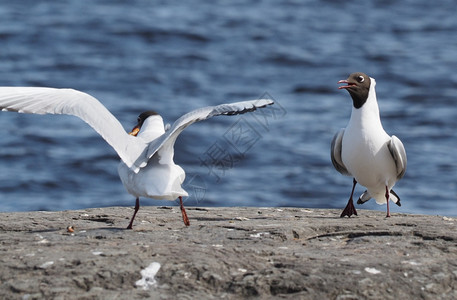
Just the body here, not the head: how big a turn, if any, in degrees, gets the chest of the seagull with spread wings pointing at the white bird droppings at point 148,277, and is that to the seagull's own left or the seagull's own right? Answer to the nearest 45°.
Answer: approximately 135° to the seagull's own left

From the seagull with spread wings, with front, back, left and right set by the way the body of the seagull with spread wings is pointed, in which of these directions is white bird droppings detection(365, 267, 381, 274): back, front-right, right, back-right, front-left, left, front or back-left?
back

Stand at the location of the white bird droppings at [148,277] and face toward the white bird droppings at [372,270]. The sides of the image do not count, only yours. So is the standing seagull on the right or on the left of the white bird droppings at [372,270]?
left

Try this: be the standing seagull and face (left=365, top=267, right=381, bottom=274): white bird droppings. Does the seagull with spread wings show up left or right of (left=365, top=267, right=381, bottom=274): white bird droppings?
right

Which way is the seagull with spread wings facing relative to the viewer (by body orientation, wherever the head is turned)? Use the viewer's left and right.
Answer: facing away from the viewer and to the left of the viewer
